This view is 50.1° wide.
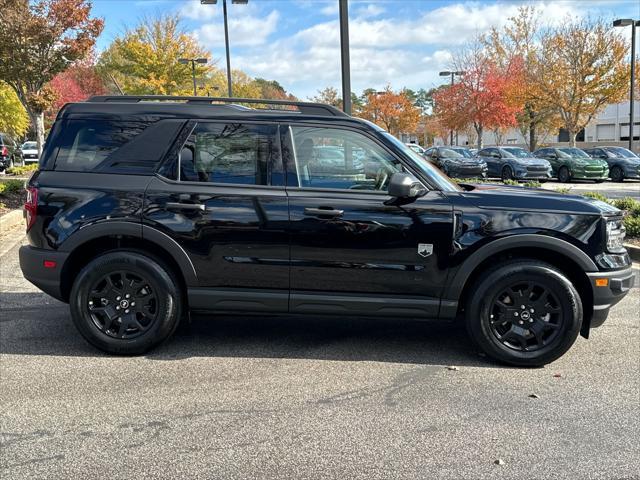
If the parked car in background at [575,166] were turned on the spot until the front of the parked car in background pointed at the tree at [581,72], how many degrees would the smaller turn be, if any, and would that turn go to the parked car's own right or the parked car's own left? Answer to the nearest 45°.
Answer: approximately 135° to the parked car's own left

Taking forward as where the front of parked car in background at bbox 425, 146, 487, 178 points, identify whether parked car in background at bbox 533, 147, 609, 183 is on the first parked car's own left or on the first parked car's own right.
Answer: on the first parked car's own left

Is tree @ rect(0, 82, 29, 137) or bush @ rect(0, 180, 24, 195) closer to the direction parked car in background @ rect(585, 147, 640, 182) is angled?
the bush

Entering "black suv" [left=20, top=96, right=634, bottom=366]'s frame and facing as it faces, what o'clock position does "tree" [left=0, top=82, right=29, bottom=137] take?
The tree is roughly at 8 o'clock from the black suv.

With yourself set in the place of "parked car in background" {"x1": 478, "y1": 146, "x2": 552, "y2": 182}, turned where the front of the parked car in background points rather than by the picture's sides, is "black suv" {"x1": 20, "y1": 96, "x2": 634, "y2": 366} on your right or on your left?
on your right

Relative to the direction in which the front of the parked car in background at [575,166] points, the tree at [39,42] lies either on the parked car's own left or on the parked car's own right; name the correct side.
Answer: on the parked car's own right

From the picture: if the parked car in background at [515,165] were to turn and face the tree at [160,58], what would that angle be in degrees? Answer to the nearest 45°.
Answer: approximately 135° to its right

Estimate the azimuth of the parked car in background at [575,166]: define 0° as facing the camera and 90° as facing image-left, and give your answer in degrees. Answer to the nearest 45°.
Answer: approximately 315°

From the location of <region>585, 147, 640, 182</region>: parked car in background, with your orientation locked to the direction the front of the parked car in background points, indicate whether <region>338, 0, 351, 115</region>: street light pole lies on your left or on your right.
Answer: on your right

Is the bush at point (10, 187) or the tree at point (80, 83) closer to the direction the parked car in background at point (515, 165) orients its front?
the bush

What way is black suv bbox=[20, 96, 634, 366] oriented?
to the viewer's right
